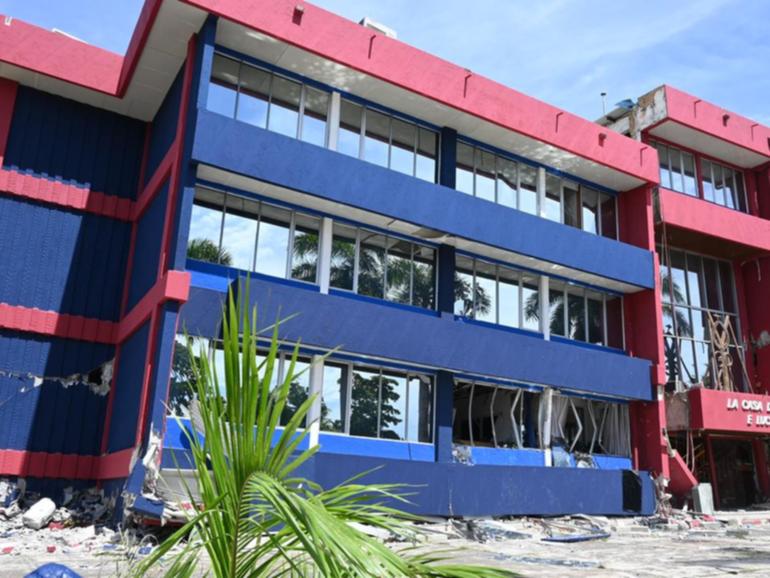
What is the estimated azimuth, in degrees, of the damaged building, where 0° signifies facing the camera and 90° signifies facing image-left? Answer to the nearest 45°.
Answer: approximately 315°

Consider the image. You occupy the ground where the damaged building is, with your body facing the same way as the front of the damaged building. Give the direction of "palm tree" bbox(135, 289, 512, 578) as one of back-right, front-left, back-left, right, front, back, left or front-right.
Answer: front-right
